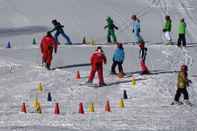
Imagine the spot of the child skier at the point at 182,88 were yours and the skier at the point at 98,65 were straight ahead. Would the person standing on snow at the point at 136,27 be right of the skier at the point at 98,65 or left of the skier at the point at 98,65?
right

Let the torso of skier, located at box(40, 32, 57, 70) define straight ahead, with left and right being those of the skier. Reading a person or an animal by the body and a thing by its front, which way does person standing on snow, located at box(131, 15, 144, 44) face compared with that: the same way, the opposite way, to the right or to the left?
to the left
